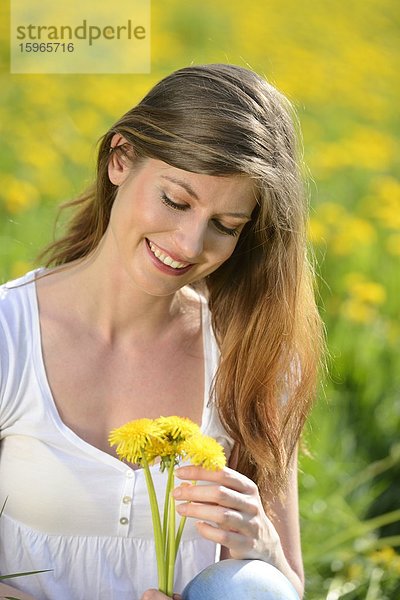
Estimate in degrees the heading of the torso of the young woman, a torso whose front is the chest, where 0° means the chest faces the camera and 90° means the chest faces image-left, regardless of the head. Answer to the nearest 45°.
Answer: approximately 0°

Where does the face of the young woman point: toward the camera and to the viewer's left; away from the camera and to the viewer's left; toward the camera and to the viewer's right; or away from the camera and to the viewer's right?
toward the camera and to the viewer's right
